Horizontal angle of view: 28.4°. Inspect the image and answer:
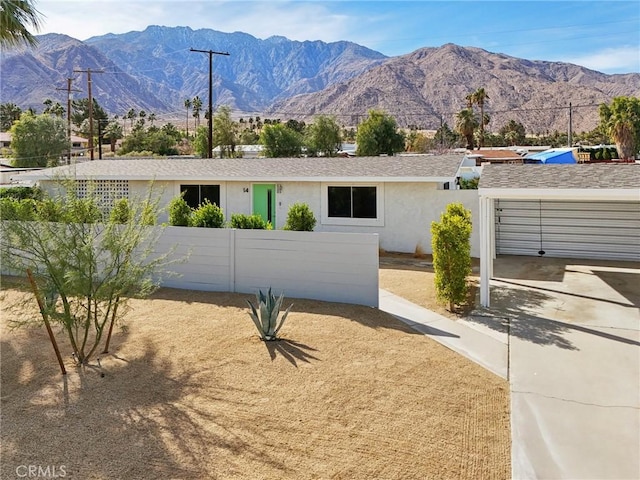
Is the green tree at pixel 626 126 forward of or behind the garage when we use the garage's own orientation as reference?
behind

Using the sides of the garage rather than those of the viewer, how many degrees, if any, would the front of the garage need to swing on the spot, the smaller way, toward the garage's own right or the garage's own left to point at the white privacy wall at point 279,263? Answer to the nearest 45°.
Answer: approximately 45° to the garage's own right

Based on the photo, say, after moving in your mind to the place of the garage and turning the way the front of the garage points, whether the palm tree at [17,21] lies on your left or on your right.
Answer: on your right

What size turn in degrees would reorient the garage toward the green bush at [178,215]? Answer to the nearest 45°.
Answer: approximately 45° to its right

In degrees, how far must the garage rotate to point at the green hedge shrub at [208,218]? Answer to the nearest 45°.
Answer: approximately 45° to its right

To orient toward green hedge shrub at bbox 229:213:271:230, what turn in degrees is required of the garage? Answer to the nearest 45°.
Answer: approximately 45° to its right

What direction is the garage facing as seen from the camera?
toward the camera
